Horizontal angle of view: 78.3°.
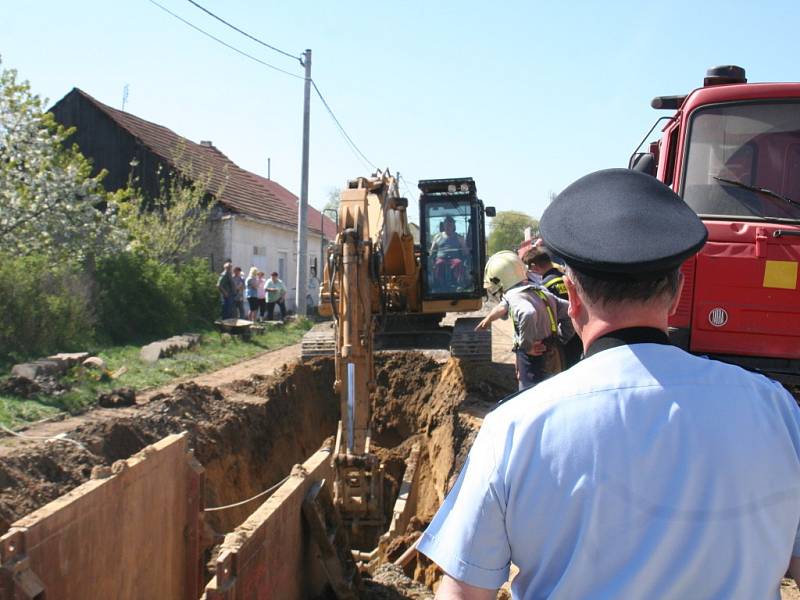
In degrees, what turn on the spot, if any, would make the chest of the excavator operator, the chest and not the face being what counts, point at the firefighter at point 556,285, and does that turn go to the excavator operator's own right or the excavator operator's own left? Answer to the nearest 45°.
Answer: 0° — they already face them

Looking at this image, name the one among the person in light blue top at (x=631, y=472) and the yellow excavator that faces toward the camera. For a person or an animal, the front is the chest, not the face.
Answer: the yellow excavator

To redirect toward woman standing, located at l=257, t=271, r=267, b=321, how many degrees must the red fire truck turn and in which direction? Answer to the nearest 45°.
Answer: approximately 135° to its right

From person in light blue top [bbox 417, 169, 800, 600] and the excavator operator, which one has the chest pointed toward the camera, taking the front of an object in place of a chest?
the excavator operator

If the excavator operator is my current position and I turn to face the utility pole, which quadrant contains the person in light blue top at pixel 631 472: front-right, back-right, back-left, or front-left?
back-left

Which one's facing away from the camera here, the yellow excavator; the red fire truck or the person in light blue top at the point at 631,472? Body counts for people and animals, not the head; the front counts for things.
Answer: the person in light blue top

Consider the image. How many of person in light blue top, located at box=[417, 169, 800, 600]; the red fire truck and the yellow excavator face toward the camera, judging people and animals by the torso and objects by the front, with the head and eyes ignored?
2

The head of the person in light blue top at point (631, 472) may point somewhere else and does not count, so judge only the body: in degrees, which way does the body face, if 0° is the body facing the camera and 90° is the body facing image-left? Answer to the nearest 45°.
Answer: approximately 180°

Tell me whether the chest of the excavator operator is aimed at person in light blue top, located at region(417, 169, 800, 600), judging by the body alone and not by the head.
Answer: yes

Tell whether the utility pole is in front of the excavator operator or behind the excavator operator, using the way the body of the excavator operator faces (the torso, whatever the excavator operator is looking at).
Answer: behind

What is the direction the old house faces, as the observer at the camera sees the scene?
facing the viewer and to the right of the viewer

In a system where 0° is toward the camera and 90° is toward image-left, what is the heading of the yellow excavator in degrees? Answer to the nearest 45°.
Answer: approximately 0°

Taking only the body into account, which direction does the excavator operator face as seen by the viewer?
toward the camera

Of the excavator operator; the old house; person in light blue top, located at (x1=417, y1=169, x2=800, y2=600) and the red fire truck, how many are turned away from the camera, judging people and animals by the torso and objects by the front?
1

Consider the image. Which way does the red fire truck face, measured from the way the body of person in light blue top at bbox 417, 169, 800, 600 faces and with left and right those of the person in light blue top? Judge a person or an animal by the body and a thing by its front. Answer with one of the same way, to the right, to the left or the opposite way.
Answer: the opposite way

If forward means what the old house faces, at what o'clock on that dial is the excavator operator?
The excavator operator is roughly at 1 o'clock from the old house.

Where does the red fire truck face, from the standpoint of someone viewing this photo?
facing the viewer
